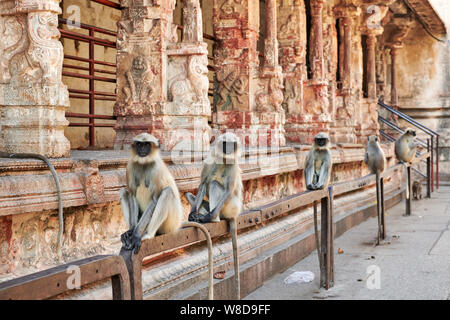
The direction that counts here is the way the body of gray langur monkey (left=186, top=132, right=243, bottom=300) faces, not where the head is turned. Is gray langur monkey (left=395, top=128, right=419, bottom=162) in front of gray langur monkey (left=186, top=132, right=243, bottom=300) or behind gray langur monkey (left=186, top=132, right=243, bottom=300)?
behind

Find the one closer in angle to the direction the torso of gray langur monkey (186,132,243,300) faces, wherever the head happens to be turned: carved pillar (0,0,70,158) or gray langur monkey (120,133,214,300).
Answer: the gray langur monkey

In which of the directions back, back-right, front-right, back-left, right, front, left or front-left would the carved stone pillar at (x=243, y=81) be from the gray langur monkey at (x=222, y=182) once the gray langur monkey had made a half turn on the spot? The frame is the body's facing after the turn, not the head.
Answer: front-left

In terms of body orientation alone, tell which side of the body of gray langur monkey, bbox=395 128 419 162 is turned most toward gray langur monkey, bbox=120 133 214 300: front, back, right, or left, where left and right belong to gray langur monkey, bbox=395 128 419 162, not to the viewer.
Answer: right

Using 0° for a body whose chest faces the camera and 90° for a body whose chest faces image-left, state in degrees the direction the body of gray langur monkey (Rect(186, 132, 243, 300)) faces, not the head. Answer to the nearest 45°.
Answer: approximately 45°
